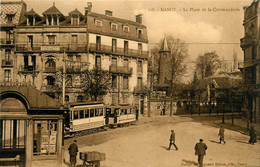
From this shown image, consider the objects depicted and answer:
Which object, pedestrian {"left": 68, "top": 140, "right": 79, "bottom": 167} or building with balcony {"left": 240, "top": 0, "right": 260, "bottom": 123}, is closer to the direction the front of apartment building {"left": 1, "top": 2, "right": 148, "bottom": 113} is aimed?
the pedestrian

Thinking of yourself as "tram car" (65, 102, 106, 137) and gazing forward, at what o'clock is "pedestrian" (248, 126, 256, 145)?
The pedestrian is roughly at 8 o'clock from the tram car.

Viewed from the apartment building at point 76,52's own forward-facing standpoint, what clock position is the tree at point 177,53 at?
The tree is roughly at 9 o'clock from the apartment building.

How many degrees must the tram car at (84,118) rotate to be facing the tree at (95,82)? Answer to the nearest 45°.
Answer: approximately 135° to its right

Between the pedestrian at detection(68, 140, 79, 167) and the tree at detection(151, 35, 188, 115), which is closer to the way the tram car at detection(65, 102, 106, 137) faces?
the pedestrian

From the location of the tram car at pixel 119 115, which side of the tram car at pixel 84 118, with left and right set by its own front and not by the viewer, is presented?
back

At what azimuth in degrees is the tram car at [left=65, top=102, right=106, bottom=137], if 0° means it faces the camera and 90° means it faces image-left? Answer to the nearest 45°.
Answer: approximately 45°

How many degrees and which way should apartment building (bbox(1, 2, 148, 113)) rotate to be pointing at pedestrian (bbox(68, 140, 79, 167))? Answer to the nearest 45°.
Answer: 0° — it already faces them

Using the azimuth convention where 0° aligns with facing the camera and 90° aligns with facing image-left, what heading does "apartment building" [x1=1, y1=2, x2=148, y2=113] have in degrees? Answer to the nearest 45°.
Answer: approximately 0°

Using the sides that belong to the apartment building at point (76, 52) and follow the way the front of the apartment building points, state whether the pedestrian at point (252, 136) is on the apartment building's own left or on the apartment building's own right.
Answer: on the apartment building's own left
